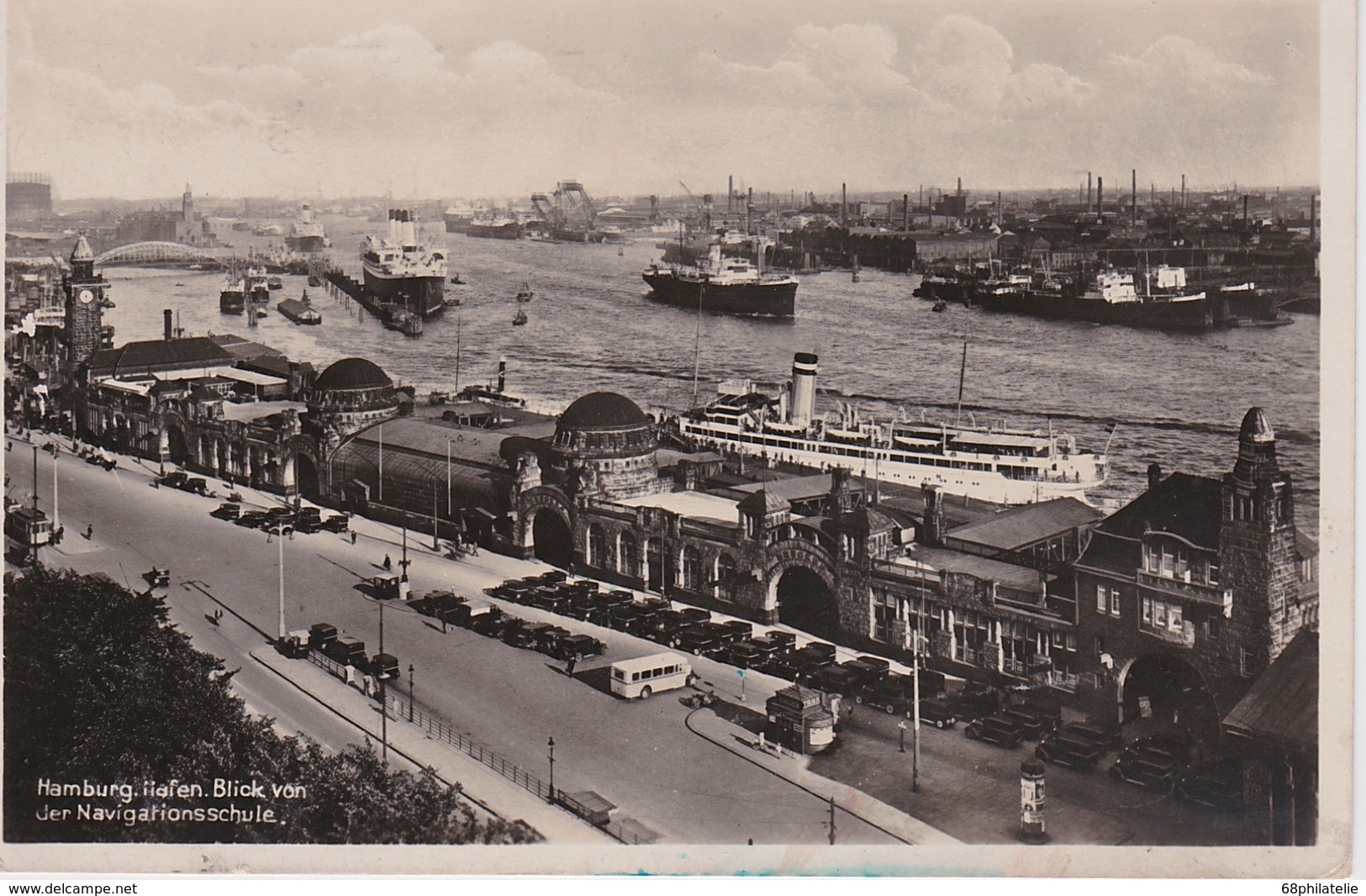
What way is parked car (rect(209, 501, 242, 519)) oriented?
to the viewer's left

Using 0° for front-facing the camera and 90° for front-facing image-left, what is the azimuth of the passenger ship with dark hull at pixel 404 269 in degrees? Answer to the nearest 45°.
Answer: approximately 315°

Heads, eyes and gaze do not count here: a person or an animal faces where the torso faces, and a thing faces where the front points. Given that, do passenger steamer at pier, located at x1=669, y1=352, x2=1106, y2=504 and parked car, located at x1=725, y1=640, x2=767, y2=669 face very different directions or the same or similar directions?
very different directions

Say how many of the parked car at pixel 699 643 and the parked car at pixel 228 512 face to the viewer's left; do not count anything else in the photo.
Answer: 1

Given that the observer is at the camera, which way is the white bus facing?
facing away from the viewer and to the right of the viewer
